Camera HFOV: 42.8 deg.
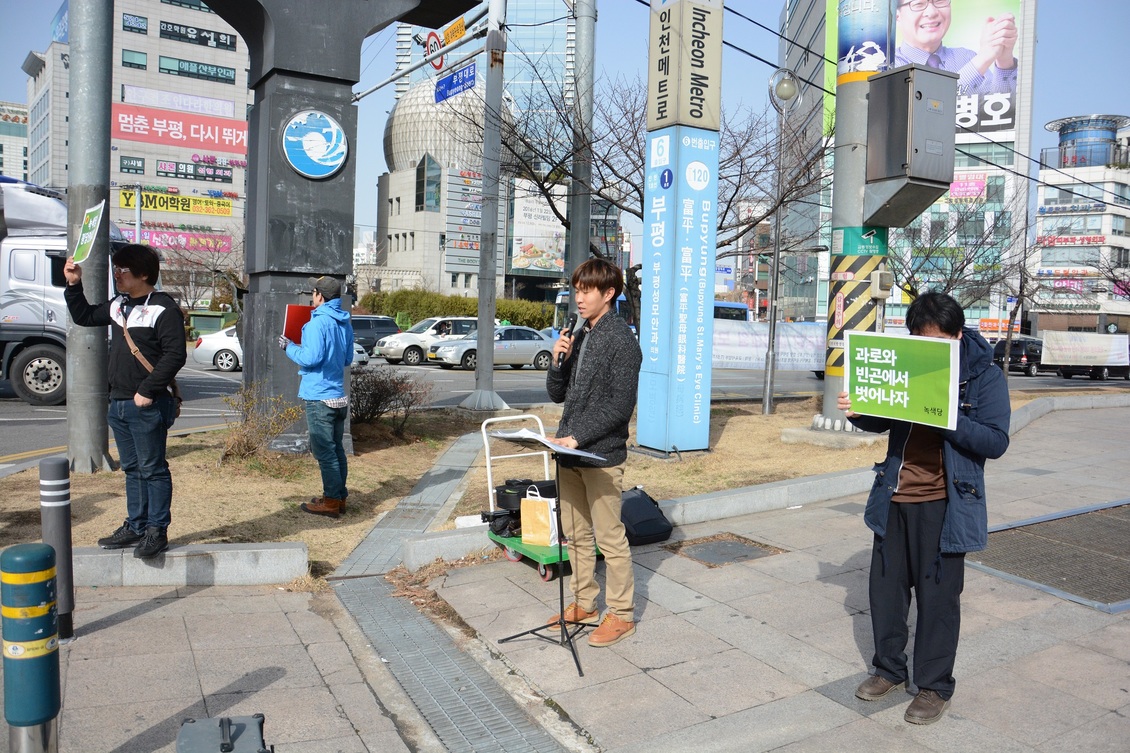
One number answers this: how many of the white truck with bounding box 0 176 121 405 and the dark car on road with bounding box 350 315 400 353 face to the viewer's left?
1

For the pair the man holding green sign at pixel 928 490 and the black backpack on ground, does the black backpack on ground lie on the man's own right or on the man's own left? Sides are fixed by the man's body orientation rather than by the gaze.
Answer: on the man's own right

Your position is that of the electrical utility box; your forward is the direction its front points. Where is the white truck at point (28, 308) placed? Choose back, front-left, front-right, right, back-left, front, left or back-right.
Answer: back-right

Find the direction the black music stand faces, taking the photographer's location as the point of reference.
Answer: facing to the right of the viewer

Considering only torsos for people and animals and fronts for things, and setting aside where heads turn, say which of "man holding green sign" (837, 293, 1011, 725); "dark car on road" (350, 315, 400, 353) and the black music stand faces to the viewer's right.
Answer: the black music stand

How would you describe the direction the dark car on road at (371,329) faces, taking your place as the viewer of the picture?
facing to the left of the viewer

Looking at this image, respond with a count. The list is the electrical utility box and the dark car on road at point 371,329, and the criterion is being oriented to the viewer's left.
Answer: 1

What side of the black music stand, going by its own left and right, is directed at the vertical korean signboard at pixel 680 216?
left

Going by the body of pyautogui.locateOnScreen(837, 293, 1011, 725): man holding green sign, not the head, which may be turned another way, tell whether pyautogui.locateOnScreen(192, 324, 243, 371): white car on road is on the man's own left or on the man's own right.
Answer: on the man's own right

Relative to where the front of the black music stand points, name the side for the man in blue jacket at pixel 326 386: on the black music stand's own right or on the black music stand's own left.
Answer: on the black music stand's own left
